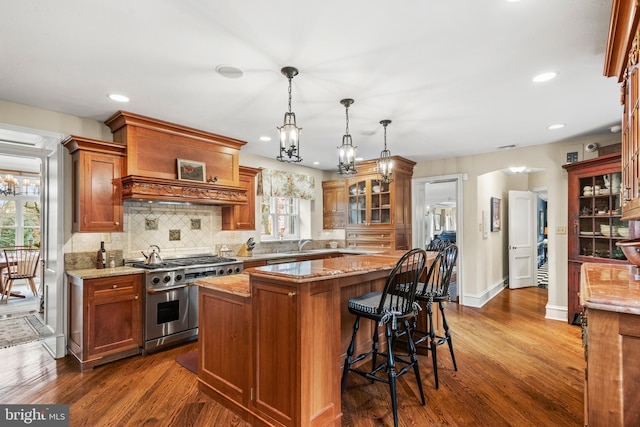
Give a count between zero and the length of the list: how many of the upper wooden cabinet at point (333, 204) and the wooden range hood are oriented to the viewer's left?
0

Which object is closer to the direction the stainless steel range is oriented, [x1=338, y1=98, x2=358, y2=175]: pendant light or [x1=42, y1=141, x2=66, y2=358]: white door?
the pendant light

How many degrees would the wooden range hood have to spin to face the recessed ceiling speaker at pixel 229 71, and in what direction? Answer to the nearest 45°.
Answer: approximately 45° to its right

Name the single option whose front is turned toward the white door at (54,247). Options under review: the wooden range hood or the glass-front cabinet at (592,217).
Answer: the glass-front cabinet

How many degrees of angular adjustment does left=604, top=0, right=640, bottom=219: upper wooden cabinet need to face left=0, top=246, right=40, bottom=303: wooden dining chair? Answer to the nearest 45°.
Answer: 0° — it already faces it

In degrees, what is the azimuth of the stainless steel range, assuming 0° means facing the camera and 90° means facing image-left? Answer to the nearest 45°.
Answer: approximately 315°

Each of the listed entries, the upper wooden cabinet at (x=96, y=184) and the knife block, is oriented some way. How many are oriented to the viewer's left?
0

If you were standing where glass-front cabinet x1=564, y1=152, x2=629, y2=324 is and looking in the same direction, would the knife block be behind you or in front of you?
in front

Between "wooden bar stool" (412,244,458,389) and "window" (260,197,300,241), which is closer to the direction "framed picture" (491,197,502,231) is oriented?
the wooden bar stool

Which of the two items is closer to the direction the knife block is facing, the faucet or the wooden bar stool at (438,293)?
the wooden bar stool

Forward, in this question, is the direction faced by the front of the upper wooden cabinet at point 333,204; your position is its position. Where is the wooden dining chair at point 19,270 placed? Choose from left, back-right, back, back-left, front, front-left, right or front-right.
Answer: right
